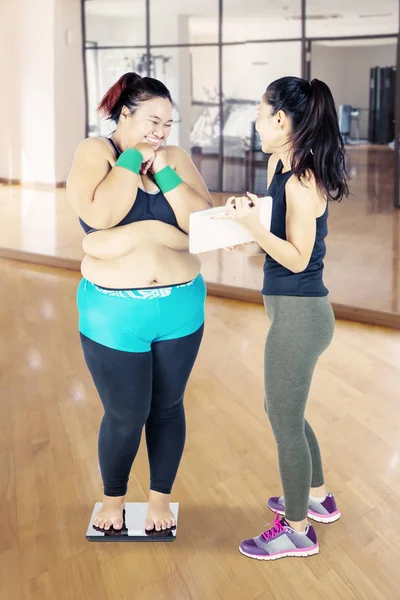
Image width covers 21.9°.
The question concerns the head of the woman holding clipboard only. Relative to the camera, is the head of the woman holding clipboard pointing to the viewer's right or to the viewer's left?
to the viewer's left

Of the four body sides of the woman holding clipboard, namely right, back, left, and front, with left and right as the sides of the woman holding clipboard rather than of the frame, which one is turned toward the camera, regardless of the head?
left
